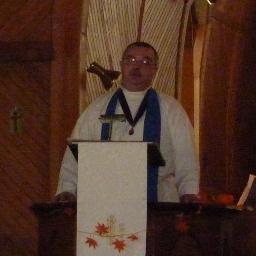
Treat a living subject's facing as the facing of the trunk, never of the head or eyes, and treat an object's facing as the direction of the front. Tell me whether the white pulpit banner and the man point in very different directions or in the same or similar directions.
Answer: same or similar directions

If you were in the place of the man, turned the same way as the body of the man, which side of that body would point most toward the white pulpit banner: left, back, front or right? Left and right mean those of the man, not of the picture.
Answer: front

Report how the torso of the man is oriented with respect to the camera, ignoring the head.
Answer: toward the camera

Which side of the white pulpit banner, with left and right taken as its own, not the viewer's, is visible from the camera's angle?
front

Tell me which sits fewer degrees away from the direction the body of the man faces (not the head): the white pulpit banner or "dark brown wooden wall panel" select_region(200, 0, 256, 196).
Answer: the white pulpit banner

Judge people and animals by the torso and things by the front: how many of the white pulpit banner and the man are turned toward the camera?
2

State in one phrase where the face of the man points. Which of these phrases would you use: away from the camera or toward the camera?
toward the camera

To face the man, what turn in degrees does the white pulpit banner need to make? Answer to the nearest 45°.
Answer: approximately 180°
